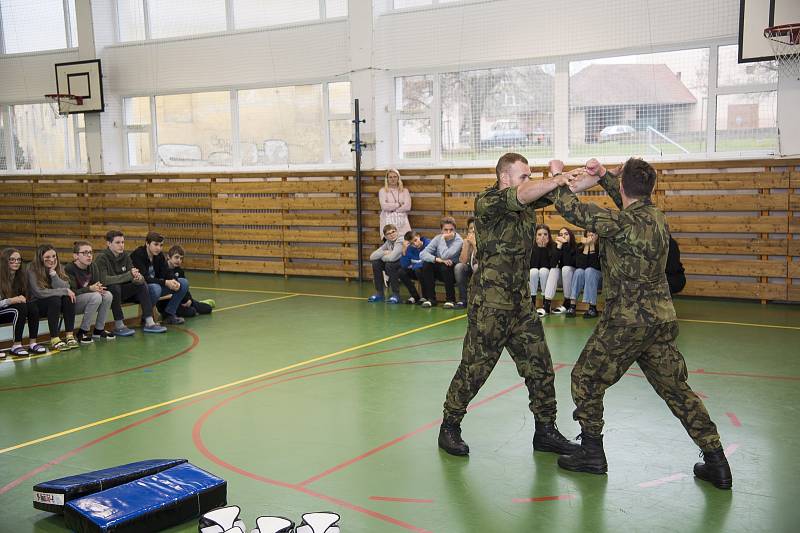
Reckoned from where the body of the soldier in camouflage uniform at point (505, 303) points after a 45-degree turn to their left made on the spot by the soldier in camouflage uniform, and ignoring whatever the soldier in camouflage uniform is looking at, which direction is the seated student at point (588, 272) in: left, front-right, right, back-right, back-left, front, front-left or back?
front-left

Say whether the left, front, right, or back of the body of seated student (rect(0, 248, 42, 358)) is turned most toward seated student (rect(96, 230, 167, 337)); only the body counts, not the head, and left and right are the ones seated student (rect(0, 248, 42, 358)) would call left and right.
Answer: left

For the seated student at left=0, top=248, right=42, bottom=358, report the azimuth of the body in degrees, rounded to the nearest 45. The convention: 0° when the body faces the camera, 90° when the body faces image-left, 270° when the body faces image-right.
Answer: approximately 315°

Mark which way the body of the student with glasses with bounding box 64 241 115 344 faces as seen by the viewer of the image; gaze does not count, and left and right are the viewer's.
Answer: facing the viewer and to the right of the viewer

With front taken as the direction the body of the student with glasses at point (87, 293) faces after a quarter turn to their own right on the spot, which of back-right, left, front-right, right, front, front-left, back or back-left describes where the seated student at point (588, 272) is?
back-left

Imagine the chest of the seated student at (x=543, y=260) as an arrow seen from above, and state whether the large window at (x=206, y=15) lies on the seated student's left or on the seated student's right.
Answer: on the seated student's right

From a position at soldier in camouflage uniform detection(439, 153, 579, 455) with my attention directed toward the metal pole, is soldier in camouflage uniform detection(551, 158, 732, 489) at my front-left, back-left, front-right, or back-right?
back-right

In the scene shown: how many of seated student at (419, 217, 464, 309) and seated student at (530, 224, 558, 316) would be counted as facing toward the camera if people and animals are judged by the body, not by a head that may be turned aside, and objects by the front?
2

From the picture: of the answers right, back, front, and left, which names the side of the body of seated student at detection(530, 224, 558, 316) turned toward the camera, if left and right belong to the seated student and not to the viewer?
front

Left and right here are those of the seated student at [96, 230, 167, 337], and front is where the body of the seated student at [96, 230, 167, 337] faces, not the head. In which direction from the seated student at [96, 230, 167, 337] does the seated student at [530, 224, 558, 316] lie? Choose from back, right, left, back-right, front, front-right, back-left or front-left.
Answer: front-left

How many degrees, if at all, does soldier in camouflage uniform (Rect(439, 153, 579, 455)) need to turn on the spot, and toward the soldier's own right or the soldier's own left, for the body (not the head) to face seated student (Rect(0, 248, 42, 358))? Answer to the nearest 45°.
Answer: approximately 135° to the soldier's own left

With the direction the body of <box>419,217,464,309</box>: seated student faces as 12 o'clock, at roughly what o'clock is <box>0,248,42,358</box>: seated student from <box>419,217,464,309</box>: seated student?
<box>0,248,42,358</box>: seated student is roughly at 2 o'clock from <box>419,217,464,309</box>: seated student.

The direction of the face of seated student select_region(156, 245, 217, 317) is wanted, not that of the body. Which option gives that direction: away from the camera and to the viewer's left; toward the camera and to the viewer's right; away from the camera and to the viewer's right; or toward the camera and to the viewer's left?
toward the camera and to the viewer's right
